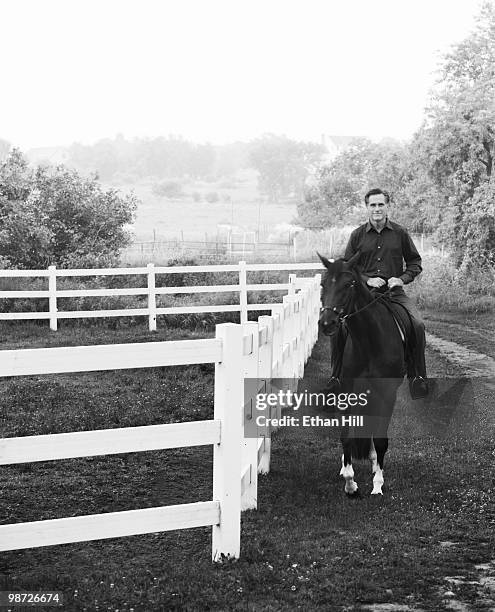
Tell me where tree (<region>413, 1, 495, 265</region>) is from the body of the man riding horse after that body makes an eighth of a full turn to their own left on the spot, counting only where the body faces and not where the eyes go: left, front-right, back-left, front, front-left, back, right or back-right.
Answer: back-left

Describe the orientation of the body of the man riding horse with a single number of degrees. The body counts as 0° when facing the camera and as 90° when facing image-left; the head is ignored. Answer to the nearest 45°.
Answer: approximately 0°

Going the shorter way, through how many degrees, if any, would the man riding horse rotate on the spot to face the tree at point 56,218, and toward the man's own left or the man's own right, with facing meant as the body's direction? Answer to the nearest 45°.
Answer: approximately 135° to the man's own right

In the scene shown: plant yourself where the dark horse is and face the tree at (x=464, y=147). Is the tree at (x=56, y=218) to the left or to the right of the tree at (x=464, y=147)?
left
